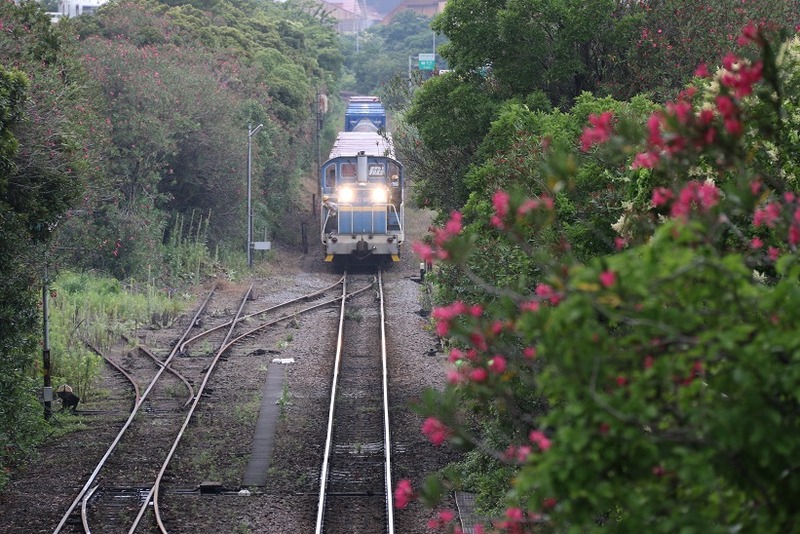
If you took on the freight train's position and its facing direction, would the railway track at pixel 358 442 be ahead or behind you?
ahead

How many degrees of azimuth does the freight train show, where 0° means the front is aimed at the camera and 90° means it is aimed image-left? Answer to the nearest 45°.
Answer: approximately 0°

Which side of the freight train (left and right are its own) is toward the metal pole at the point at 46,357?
front

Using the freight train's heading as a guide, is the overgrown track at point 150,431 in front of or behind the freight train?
in front
